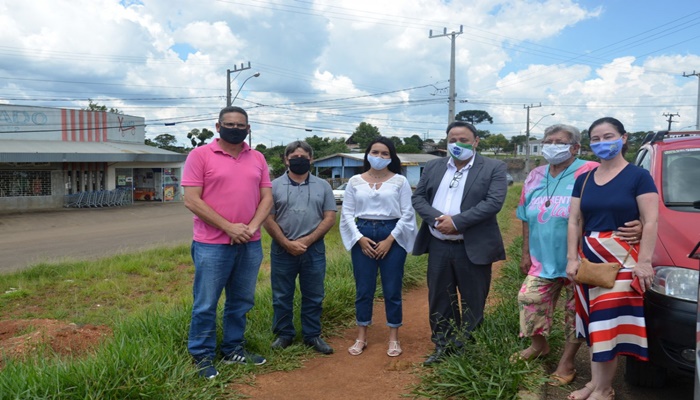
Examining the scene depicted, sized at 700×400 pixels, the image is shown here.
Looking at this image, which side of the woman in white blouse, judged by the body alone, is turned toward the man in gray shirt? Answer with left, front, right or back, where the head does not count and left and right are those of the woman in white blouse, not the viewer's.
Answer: right

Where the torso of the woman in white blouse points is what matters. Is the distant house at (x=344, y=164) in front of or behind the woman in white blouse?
behind

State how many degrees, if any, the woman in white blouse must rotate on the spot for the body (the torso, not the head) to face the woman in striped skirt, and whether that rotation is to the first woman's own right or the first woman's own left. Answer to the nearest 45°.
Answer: approximately 45° to the first woman's own left

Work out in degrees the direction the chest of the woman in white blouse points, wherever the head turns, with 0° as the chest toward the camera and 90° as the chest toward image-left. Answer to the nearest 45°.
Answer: approximately 0°

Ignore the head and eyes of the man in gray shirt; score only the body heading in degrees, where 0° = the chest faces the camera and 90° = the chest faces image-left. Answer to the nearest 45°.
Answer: approximately 0°

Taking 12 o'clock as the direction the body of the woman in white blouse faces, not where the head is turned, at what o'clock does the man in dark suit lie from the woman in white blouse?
The man in dark suit is roughly at 10 o'clock from the woman in white blouse.

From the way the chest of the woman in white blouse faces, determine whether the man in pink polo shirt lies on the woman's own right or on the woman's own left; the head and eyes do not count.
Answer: on the woman's own right

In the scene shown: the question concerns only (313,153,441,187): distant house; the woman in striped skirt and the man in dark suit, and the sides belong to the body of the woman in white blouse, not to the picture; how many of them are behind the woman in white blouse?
1

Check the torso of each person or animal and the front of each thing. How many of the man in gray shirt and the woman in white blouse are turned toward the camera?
2

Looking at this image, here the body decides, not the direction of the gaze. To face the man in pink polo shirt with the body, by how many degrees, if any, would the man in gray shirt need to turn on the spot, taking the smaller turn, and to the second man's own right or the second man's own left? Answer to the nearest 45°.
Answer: approximately 45° to the second man's own right
